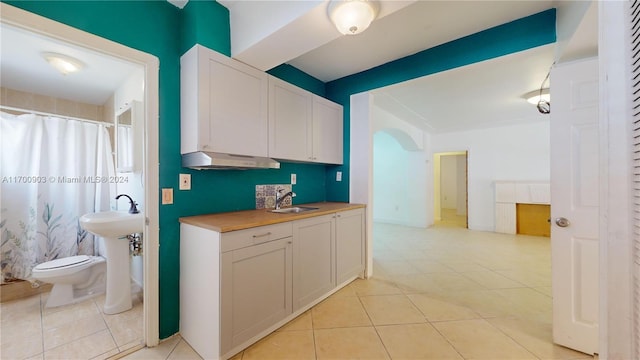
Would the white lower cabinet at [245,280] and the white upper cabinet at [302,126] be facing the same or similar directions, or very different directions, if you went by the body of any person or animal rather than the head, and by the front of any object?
same or similar directions

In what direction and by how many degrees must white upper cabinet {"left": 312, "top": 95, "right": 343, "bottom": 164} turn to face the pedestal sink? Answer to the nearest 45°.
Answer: approximately 135° to its right

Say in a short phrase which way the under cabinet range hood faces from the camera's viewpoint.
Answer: facing the viewer and to the right of the viewer

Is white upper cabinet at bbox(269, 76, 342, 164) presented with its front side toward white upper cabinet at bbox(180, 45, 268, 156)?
no

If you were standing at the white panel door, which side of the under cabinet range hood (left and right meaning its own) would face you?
front

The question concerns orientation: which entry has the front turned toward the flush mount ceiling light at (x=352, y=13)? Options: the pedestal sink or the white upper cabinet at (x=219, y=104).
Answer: the white upper cabinet

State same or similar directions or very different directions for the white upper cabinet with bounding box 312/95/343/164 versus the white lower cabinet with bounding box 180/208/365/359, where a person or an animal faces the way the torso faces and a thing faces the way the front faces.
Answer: same or similar directions

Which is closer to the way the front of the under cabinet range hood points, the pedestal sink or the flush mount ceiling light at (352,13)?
the flush mount ceiling light

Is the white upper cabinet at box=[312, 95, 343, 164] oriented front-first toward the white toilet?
no

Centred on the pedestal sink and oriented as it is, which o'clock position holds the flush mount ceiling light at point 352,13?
The flush mount ceiling light is roughly at 8 o'clock from the pedestal sink.

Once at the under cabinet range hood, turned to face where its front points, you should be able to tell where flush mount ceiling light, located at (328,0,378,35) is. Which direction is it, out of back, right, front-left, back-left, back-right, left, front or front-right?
front

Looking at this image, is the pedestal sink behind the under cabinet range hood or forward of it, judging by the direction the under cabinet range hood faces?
behind
